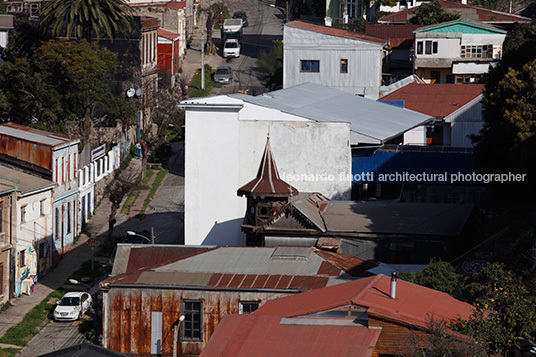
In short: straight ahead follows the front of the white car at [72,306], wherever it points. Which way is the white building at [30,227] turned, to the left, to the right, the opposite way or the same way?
to the left

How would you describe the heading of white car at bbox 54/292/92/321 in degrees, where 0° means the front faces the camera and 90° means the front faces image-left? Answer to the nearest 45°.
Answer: approximately 45°

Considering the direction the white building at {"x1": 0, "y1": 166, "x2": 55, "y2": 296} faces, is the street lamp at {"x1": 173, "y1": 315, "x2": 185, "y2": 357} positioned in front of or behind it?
in front

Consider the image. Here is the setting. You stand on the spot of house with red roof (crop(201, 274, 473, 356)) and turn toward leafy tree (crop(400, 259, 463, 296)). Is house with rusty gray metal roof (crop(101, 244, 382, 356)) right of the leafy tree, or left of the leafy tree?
left

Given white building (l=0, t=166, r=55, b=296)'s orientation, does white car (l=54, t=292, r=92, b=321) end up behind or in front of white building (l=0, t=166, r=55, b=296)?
in front

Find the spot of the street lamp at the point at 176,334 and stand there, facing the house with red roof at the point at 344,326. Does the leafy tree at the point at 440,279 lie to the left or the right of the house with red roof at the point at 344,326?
left

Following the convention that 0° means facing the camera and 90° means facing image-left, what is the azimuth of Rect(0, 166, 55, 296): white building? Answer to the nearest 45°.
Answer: approximately 315°

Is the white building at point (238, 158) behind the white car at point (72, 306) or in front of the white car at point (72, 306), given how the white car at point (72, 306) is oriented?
behind

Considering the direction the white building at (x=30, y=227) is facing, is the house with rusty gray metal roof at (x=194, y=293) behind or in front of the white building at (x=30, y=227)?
in front
